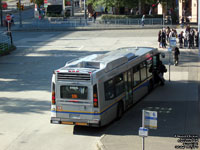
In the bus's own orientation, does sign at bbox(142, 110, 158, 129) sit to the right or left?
on its right

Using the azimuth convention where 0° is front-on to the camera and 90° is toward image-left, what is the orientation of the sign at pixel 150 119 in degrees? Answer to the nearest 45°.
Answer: approximately 0°

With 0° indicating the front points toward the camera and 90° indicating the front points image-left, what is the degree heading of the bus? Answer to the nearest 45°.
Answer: approximately 225°

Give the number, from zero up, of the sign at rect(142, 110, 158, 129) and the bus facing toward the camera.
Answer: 1

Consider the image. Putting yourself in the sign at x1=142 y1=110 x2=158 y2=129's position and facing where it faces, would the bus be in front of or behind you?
behind
